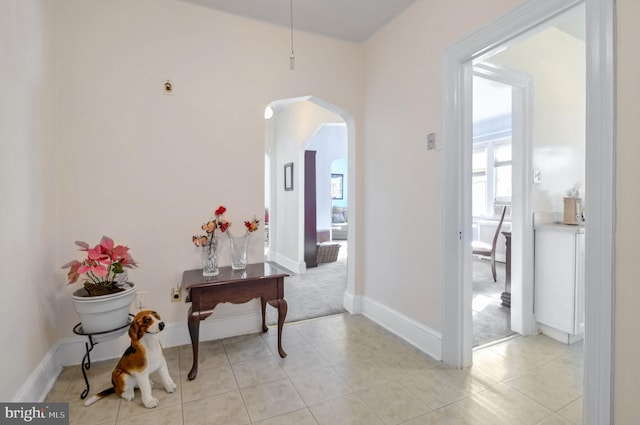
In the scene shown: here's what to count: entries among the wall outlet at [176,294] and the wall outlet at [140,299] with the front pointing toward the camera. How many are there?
2

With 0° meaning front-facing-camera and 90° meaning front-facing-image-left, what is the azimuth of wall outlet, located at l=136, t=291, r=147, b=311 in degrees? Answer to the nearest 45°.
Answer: approximately 0°

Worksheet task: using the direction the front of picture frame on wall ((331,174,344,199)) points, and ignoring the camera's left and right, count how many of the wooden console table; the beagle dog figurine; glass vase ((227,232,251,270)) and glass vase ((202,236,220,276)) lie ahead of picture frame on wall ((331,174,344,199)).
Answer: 4

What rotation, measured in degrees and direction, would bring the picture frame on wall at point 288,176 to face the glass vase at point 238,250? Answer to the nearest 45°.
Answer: approximately 45° to its left
